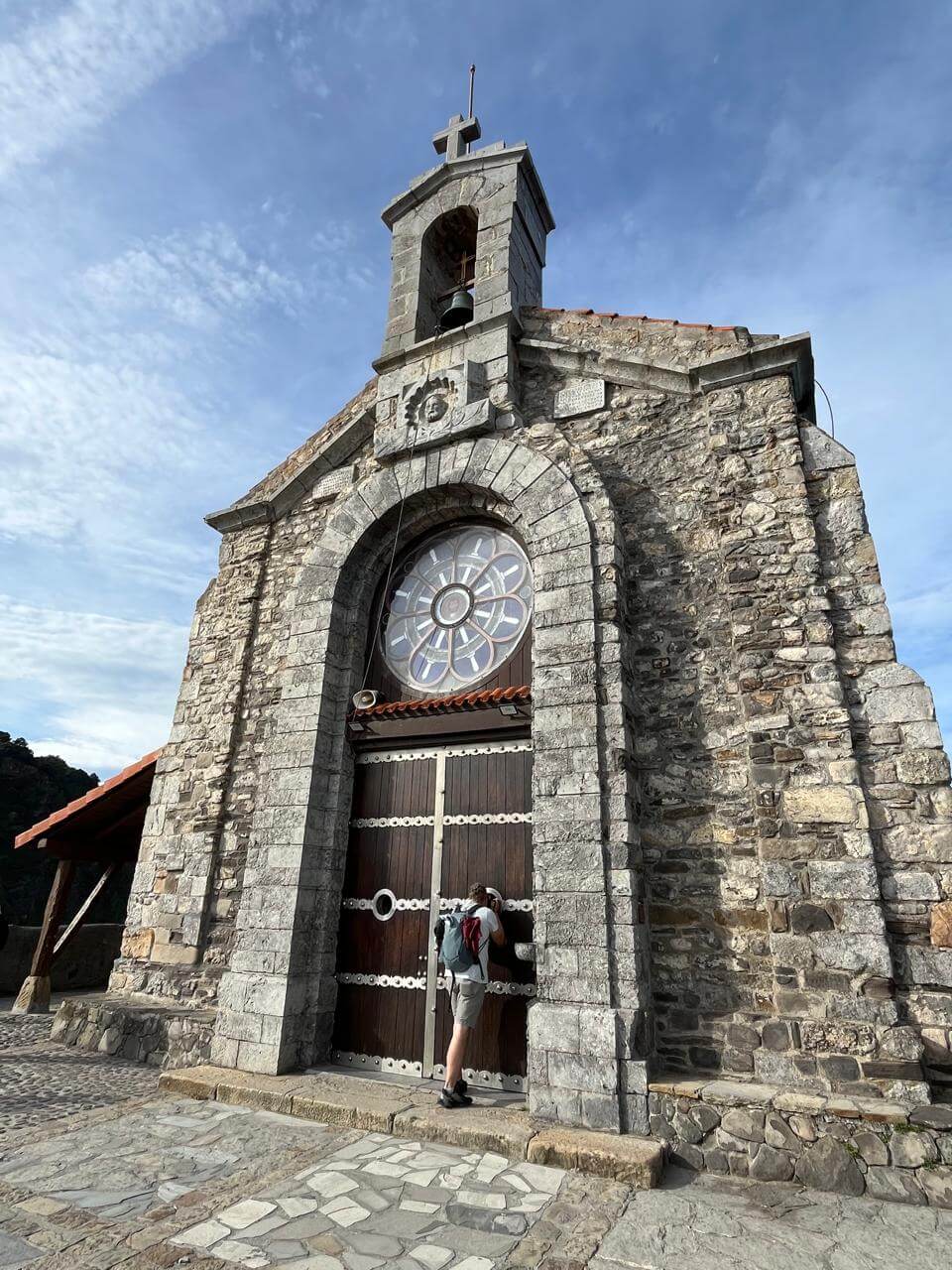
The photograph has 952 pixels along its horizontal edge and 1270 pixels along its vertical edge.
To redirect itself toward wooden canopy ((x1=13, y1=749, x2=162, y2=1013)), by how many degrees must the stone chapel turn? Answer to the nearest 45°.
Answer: approximately 90° to its right

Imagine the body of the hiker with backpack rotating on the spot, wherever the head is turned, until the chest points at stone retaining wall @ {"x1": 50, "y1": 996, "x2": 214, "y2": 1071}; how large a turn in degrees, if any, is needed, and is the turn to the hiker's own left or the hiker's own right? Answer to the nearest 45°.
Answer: approximately 90° to the hiker's own left

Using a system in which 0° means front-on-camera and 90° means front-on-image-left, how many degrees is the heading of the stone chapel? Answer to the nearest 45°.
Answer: approximately 45°

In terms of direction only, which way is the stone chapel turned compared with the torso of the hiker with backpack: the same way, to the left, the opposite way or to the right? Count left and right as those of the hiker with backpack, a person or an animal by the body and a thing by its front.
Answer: the opposite way

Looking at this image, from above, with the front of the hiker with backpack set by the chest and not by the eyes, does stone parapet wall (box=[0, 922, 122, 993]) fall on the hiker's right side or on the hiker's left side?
on the hiker's left side

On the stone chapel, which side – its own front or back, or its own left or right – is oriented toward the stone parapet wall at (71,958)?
right

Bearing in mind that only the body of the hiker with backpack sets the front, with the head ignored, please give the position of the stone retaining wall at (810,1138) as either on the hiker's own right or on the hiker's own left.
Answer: on the hiker's own right

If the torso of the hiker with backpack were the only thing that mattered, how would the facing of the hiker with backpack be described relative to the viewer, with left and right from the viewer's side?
facing away from the viewer and to the right of the viewer
